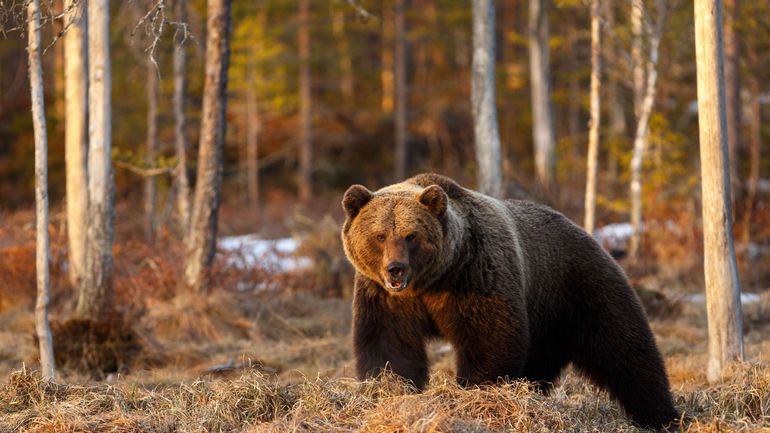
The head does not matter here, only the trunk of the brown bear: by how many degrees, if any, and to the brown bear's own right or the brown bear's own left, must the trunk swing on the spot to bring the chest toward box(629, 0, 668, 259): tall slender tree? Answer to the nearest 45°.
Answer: approximately 135° to the brown bear's own right

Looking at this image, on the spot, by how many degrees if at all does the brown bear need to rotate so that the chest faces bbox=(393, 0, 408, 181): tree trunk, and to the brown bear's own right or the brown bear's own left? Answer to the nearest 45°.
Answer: approximately 135° to the brown bear's own right

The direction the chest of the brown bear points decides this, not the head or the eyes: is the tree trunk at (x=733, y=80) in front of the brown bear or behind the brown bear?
behind

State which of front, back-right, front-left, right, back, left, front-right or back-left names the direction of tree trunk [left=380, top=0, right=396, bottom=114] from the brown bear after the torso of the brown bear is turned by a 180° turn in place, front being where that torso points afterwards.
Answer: front-left

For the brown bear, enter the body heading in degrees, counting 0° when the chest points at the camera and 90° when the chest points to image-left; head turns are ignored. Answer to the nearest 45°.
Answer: approximately 45°

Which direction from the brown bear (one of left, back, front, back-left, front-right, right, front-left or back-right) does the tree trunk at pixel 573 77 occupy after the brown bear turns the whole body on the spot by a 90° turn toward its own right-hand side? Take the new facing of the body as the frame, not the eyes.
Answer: front-right

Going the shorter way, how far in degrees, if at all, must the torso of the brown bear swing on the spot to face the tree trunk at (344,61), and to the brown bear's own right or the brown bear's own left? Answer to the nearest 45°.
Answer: approximately 135° to the brown bear's own right

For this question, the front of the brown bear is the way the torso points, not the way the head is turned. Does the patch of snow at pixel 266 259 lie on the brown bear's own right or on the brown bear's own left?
on the brown bear's own right
